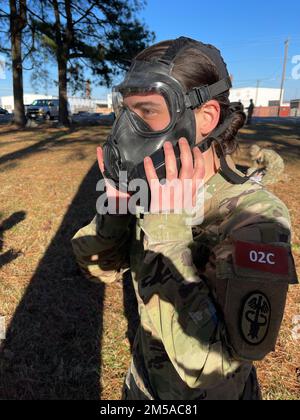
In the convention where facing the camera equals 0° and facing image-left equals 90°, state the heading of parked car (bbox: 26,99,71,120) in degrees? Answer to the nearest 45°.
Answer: approximately 45°

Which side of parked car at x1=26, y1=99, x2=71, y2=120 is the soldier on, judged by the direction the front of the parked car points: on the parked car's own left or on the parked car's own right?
on the parked car's own left

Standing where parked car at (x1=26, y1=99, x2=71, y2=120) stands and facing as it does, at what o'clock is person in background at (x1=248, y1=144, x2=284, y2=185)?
The person in background is roughly at 10 o'clock from the parked car.
